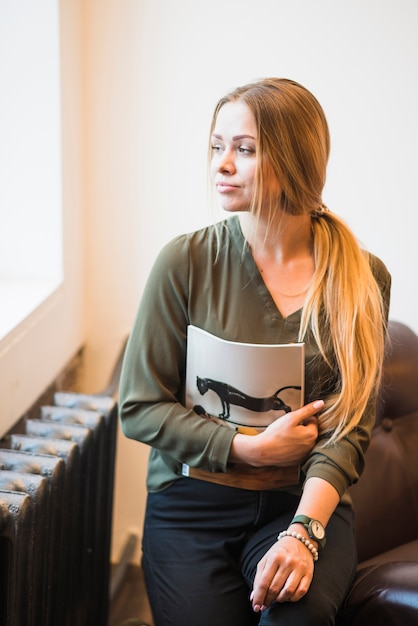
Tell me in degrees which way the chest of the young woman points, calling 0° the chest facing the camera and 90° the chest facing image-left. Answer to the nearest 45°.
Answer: approximately 0°

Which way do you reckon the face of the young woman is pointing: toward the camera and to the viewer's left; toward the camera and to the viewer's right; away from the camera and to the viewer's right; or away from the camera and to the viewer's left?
toward the camera and to the viewer's left
